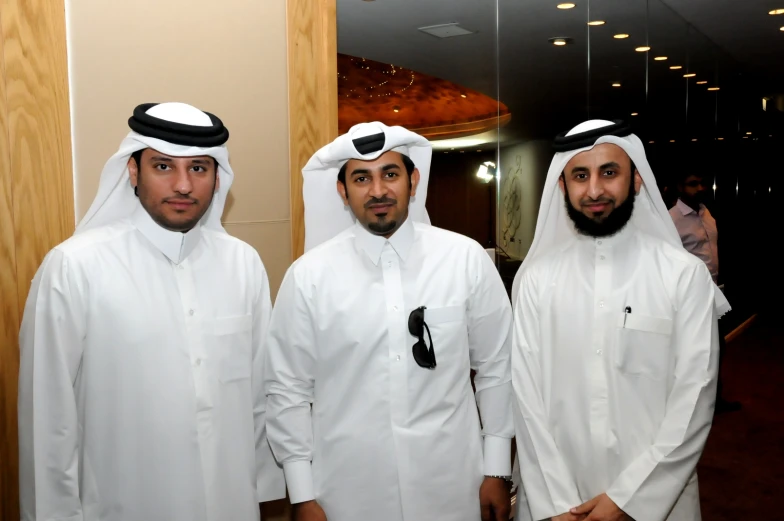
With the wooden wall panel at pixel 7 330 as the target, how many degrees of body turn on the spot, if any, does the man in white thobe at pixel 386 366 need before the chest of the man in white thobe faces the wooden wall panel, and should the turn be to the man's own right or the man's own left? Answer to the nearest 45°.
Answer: approximately 90° to the man's own right

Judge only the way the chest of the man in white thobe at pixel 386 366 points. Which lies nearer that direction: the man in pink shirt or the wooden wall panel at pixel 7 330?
the wooden wall panel

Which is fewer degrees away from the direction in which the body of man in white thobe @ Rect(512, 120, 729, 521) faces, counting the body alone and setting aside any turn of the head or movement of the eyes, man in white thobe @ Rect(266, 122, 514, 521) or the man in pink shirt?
the man in white thobe

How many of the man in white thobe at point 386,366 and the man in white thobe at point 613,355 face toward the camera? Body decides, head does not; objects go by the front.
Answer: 2

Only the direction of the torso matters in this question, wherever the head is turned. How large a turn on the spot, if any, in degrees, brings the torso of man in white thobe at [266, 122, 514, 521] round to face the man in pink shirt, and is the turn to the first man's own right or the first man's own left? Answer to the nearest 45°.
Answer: approximately 135° to the first man's own left

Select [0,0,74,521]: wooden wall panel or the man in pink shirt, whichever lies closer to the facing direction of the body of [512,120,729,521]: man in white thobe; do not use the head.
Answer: the wooden wall panel

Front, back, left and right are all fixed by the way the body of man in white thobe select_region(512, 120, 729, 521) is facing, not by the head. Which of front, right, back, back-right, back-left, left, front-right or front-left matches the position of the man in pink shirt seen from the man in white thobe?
back
